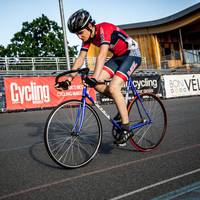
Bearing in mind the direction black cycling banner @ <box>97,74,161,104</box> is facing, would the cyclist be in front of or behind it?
in front

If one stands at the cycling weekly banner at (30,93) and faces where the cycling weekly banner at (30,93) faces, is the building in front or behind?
behind

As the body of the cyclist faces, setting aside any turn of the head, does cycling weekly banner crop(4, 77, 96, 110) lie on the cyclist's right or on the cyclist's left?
on the cyclist's right

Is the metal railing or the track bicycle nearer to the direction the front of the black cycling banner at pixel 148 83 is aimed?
the track bicycle

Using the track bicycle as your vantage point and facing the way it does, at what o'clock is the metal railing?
The metal railing is roughly at 4 o'clock from the track bicycle.

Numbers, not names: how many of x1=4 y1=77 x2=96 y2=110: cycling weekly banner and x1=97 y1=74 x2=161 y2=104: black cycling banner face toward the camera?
2

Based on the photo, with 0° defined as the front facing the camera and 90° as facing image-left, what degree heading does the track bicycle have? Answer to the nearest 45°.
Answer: approximately 45°

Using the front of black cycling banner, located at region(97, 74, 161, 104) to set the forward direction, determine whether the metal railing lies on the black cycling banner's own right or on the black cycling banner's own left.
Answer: on the black cycling banner's own right

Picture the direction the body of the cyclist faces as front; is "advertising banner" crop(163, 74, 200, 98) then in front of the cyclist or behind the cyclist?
behind

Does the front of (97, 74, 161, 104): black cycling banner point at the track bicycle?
yes

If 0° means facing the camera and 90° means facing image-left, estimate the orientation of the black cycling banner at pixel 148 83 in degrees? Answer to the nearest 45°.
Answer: approximately 0°
